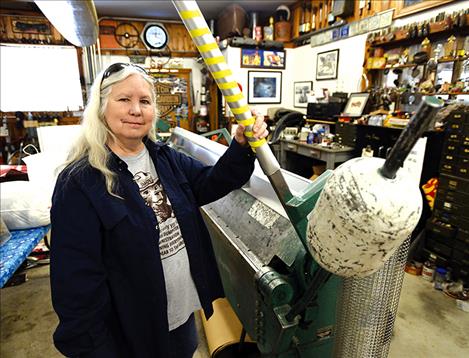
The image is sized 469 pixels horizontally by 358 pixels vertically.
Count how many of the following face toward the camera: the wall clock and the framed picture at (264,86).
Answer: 2

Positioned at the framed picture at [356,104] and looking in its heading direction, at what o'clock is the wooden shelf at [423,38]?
The wooden shelf is roughly at 9 o'clock from the framed picture.

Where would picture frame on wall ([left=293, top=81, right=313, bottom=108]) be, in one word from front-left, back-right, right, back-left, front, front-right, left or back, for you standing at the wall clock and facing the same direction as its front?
front-left

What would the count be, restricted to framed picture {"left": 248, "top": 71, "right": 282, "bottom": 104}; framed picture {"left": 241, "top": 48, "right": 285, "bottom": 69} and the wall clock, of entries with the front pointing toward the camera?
3

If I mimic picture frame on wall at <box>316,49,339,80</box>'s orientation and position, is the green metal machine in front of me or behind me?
in front

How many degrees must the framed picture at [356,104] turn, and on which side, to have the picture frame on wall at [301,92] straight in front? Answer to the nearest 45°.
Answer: approximately 90° to its right

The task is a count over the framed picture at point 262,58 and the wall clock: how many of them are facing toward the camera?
2

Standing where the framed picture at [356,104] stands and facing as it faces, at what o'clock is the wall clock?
The wall clock is roughly at 2 o'clock from the framed picture.

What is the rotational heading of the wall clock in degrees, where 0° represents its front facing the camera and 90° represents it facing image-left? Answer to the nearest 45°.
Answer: approximately 0°

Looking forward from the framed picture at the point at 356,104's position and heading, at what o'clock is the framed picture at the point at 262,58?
the framed picture at the point at 262,58 is roughly at 3 o'clock from the framed picture at the point at 356,104.

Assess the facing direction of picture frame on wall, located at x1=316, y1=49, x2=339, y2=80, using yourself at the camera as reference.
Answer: facing the viewer and to the left of the viewer

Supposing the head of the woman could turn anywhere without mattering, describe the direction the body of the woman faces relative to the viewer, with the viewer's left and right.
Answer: facing the viewer and to the right of the viewer
